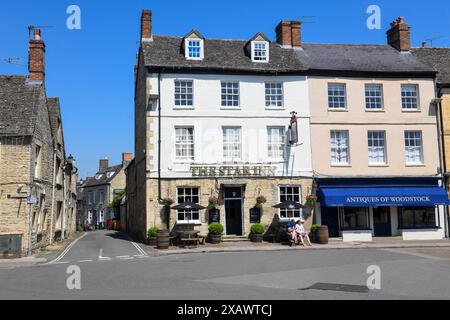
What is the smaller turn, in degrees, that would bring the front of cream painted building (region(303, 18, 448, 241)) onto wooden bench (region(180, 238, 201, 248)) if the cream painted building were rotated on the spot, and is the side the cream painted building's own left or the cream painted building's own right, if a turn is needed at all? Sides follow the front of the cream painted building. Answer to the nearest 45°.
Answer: approximately 45° to the cream painted building's own right

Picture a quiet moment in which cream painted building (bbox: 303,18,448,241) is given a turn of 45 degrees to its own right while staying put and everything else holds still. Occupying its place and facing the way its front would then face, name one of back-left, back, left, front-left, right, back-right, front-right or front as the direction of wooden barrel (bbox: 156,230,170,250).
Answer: front

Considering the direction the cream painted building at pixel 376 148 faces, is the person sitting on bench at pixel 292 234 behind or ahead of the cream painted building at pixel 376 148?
ahead

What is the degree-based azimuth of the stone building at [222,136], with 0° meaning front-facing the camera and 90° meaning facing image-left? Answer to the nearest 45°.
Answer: approximately 0°

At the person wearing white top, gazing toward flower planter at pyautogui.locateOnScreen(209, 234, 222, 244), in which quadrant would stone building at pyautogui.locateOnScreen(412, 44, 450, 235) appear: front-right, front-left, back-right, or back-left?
back-right

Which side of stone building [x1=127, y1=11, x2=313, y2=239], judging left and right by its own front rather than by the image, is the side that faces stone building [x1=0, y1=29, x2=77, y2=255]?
right

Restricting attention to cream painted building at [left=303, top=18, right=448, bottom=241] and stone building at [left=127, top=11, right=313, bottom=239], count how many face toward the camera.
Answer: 2

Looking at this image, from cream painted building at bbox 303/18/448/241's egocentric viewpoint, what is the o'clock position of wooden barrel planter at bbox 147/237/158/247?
The wooden barrel planter is roughly at 2 o'clock from the cream painted building.

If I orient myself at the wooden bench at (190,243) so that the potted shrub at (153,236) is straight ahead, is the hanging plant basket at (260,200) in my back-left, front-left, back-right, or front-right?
back-right

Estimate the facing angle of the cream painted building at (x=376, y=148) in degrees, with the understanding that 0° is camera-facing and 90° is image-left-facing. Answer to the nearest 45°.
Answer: approximately 0°
